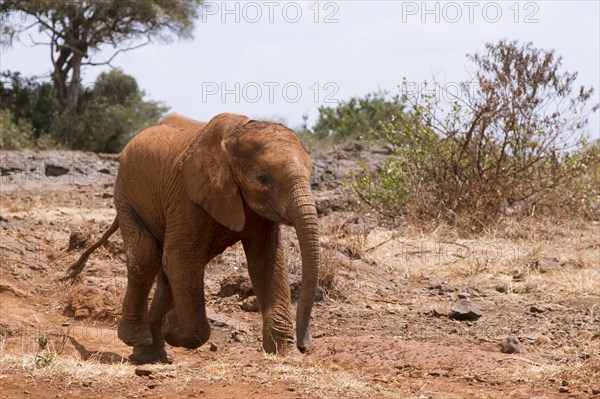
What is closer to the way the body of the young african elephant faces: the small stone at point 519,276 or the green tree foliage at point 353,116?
the small stone

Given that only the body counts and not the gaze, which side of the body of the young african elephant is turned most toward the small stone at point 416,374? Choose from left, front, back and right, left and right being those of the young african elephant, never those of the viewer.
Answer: front

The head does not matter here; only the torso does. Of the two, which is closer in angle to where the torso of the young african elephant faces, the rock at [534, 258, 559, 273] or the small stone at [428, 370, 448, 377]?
the small stone

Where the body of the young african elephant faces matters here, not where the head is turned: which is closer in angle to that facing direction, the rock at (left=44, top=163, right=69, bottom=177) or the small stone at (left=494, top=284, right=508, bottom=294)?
the small stone

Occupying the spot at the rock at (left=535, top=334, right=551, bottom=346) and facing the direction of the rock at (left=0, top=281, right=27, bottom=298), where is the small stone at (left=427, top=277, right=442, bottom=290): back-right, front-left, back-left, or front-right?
front-right

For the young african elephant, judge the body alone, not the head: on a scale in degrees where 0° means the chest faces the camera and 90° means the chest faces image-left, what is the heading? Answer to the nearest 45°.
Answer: approximately 315°

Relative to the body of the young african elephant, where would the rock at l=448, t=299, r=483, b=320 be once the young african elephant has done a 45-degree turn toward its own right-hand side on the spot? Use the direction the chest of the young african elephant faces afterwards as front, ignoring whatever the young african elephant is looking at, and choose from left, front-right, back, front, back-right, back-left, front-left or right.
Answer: back-left

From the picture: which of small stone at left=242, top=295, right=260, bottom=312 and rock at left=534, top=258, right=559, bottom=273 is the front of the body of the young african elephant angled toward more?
the rock

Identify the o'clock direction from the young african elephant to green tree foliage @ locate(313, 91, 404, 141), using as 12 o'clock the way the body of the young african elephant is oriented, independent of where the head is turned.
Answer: The green tree foliage is roughly at 8 o'clock from the young african elephant.
